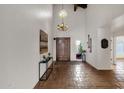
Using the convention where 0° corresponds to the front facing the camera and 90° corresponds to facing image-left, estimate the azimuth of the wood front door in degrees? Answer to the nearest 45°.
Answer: approximately 0°

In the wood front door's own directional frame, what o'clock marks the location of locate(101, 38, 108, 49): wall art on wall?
The wall art on wall is roughly at 11 o'clock from the wood front door.
